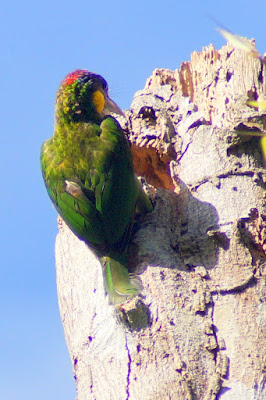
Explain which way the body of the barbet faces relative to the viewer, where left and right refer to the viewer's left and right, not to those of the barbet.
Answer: facing away from the viewer and to the right of the viewer
